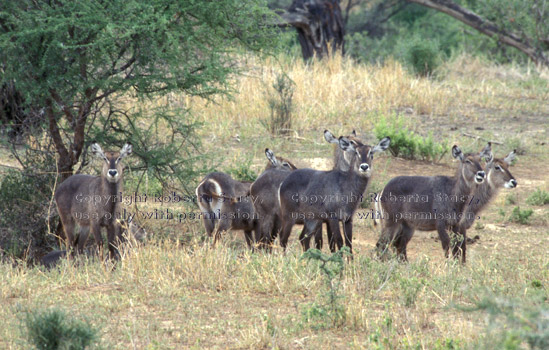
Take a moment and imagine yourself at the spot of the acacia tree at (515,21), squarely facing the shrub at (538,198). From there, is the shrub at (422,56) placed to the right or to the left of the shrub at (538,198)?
right

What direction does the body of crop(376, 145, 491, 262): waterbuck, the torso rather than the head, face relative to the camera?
to the viewer's right

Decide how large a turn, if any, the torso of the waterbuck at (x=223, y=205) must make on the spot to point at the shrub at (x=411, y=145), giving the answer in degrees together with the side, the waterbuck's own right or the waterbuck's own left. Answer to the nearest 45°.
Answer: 0° — it already faces it

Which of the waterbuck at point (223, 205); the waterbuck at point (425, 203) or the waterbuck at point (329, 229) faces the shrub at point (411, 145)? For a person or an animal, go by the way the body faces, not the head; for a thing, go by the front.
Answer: the waterbuck at point (223, 205)

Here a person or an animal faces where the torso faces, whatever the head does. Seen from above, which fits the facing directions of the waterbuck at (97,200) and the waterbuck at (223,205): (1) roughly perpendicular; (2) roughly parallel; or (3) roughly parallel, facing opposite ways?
roughly perpendicular

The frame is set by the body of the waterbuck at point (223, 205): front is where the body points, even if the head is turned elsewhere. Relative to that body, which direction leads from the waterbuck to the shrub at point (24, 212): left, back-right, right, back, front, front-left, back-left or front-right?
back-left

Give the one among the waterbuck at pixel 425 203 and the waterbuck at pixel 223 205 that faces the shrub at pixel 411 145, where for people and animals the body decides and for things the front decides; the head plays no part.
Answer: the waterbuck at pixel 223 205

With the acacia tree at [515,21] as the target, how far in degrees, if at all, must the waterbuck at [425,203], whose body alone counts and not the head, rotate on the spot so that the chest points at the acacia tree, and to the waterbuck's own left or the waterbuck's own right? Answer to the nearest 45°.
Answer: approximately 90° to the waterbuck's own left

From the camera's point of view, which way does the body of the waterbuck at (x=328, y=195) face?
to the viewer's right

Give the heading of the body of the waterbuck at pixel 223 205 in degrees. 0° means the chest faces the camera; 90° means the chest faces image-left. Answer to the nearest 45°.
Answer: approximately 225°

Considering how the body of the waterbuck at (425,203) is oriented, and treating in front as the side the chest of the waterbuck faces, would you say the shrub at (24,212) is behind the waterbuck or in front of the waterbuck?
behind

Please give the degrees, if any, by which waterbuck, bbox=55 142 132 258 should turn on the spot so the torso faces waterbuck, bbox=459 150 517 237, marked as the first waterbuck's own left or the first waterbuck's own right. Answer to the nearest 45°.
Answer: approximately 45° to the first waterbuck's own left

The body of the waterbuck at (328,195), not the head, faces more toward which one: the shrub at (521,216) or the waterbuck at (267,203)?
the shrub
